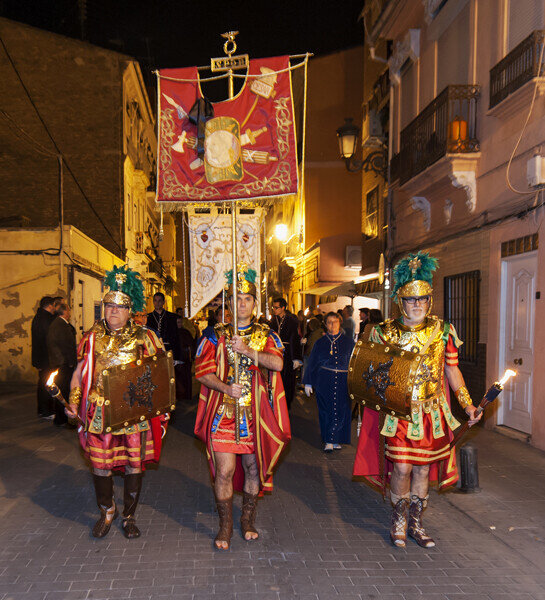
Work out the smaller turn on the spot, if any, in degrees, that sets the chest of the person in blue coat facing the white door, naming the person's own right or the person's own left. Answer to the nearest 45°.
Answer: approximately 90° to the person's own left

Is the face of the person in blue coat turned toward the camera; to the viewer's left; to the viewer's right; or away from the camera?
toward the camera

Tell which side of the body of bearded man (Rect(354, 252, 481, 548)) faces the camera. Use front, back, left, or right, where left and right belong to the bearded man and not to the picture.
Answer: front

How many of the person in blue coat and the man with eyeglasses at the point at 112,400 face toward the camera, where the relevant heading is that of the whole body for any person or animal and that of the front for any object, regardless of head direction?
2

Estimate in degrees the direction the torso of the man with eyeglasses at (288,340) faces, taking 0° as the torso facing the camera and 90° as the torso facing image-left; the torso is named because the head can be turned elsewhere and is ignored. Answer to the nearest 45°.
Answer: approximately 45°

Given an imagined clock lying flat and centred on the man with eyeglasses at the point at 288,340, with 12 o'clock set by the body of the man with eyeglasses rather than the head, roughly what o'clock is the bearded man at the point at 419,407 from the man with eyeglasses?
The bearded man is roughly at 10 o'clock from the man with eyeglasses.

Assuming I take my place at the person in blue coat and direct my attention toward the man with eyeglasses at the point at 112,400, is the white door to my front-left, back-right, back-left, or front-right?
back-left

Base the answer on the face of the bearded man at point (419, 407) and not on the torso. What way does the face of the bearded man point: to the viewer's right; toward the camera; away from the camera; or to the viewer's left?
toward the camera

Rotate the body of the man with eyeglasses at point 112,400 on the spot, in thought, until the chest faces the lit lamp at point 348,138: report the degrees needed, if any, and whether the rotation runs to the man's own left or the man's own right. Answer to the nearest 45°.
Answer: approximately 135° to the man's own left

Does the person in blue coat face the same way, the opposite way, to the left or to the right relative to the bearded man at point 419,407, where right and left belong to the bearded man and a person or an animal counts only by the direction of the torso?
the same way

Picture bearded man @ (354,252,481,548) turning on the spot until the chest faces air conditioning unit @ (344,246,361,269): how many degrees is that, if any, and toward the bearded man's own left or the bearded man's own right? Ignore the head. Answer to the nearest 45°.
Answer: approximately 180°

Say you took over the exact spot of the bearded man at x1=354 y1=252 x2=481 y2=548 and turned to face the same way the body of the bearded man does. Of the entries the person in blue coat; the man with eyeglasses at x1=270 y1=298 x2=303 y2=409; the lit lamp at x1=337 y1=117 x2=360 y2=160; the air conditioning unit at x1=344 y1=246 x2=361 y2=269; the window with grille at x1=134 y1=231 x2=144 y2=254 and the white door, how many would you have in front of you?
0

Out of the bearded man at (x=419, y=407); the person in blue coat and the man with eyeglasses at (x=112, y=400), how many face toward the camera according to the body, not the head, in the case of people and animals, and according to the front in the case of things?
3

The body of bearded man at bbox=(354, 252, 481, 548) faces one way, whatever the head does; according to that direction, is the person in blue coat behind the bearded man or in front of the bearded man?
behind

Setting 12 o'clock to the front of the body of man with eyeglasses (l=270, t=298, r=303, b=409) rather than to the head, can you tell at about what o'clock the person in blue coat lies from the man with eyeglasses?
The person in blue coat is roughly at 10 o'clock from the man with eyeglasses.

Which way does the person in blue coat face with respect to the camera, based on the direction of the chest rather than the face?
toward the camera
